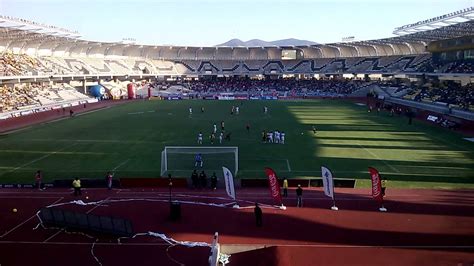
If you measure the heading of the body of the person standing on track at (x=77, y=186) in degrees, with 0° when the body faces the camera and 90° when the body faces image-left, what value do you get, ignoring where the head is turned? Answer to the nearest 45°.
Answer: approximately 180°

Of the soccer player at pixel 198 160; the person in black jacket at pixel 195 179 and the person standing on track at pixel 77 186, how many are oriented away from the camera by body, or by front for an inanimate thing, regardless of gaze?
3

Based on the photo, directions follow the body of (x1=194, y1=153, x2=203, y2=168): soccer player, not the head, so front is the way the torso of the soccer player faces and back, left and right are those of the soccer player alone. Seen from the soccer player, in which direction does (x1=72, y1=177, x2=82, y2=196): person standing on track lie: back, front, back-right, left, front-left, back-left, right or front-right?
back-left

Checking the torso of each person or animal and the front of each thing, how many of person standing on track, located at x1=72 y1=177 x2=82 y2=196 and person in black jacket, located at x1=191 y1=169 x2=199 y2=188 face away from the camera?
2

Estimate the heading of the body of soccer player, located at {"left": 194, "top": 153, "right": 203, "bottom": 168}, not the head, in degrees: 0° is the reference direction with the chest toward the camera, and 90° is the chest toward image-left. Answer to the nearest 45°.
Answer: approximately 180°

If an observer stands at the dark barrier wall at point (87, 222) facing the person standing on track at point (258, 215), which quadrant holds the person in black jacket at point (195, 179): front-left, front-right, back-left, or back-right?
front-left

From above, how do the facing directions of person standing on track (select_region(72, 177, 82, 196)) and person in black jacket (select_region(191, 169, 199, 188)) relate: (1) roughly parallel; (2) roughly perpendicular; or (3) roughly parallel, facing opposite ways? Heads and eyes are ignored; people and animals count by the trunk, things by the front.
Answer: roughly parallel

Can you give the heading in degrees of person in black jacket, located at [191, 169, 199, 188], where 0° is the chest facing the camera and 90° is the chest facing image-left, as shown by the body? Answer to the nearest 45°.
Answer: approximately 180°

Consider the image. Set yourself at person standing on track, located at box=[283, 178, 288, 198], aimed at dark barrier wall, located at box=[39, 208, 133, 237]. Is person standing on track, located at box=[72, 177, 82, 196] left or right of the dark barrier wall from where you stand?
right

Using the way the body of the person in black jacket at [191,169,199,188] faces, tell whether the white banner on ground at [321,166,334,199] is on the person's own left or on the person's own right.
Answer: on the person's own right

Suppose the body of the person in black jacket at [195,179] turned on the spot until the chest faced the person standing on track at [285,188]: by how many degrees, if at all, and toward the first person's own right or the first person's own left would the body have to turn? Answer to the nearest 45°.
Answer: approximately 135° to the first person's own right

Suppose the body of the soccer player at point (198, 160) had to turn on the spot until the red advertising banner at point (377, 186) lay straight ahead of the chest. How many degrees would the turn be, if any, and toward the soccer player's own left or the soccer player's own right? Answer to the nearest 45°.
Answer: approximately 135° to the soccer player's own right

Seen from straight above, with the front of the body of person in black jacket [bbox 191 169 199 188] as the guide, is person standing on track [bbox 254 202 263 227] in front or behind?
behind

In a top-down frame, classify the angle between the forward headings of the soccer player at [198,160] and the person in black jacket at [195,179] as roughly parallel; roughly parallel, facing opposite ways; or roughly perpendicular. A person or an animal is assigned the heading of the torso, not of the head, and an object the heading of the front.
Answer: roughly parallel
